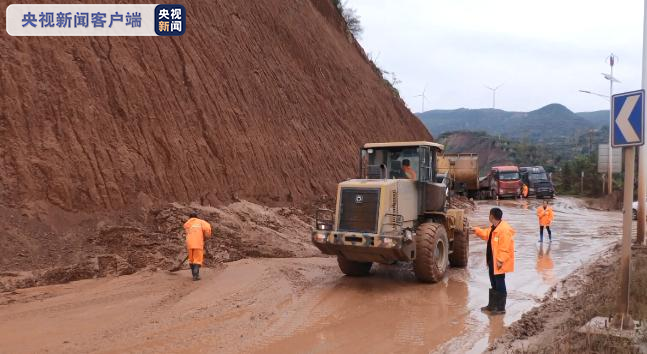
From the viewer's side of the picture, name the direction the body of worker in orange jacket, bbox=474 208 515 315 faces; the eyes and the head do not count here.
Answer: to the viewer's left

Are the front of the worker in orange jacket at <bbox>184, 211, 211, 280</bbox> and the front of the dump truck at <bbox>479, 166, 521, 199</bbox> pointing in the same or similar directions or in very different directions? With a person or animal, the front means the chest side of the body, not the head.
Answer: very different directions

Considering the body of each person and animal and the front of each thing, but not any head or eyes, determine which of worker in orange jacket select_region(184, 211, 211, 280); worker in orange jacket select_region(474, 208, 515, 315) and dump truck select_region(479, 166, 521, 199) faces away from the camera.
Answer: worker in orange jacket select_region(184, 211, 211, 280)

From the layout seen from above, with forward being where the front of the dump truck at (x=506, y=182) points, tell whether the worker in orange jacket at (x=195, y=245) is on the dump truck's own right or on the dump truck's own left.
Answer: on the dump truck's own right

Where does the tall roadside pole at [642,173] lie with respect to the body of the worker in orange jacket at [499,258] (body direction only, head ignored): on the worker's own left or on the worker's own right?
on the worker's own right

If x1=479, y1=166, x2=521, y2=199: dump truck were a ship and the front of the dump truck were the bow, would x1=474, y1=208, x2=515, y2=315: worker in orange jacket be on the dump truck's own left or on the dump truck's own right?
on the dump truck's own right

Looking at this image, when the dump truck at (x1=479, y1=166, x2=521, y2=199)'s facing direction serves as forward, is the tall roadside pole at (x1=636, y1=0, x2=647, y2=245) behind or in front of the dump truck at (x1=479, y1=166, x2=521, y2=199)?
in front

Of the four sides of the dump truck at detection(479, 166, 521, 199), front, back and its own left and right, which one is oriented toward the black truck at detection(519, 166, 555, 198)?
left

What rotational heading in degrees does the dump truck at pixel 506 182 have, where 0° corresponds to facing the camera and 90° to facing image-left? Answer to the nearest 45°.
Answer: approximately 315°

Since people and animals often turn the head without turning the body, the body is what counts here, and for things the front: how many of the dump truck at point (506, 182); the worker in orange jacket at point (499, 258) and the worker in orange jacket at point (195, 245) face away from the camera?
1

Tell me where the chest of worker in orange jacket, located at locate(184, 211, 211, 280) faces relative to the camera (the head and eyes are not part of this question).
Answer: away from the camera

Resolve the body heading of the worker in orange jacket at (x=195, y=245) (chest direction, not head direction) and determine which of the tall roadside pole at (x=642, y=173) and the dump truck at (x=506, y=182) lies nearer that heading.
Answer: the dump truck

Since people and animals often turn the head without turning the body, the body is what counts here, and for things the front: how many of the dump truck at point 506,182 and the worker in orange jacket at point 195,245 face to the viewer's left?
0

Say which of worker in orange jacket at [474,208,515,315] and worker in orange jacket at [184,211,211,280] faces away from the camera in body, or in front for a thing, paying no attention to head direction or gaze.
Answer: worker in orange jacket at [184,211,211,280]

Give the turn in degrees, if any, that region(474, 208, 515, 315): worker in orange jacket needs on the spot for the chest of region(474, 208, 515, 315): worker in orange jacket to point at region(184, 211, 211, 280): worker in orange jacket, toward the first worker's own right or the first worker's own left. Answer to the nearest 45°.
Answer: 0° — they already face them
